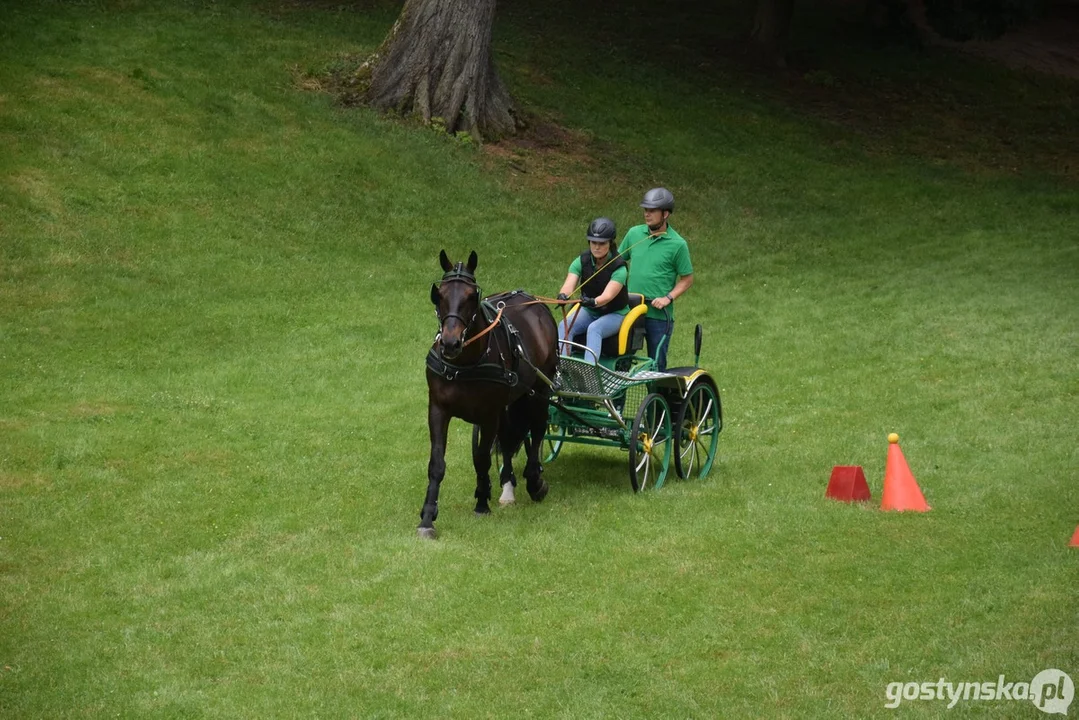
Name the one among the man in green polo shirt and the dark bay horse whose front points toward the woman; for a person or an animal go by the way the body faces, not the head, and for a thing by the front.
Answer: the man in green polo shirt

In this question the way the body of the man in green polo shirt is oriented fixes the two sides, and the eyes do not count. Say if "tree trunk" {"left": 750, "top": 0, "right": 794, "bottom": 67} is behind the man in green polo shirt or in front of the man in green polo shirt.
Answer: behind

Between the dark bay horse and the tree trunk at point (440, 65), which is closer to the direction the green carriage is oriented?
the dark bay horse

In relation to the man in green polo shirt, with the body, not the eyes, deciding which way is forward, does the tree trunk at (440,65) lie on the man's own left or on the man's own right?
on the man's own right

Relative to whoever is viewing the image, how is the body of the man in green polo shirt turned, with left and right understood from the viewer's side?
facing the viewer and to the left of the viewer

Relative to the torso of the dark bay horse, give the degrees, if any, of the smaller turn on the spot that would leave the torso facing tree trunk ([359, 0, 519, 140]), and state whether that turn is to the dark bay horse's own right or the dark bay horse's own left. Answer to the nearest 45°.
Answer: approximately 135° to the dark bay horse's own right

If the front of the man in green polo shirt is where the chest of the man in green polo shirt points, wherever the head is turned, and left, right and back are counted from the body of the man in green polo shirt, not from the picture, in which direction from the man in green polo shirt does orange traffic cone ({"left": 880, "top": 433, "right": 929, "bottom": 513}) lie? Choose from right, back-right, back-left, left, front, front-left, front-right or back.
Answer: left

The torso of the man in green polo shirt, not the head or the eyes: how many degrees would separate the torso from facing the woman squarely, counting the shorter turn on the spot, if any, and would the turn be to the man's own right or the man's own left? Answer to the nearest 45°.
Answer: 0° — they already face them

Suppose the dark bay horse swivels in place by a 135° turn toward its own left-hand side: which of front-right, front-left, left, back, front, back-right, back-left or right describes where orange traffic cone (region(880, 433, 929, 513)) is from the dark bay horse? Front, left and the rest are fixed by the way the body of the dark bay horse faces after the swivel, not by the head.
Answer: front

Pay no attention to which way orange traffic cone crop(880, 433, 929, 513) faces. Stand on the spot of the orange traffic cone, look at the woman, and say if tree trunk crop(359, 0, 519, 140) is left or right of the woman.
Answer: right

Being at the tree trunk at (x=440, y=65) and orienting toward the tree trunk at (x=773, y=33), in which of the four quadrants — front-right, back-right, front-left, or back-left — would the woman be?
back-right

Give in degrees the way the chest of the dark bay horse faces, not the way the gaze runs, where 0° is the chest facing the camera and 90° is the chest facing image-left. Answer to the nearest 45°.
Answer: approximately 45°

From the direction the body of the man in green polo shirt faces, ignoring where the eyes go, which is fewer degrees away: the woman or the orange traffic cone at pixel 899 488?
the woman

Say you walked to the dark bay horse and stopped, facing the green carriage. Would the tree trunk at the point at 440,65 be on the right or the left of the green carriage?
left
